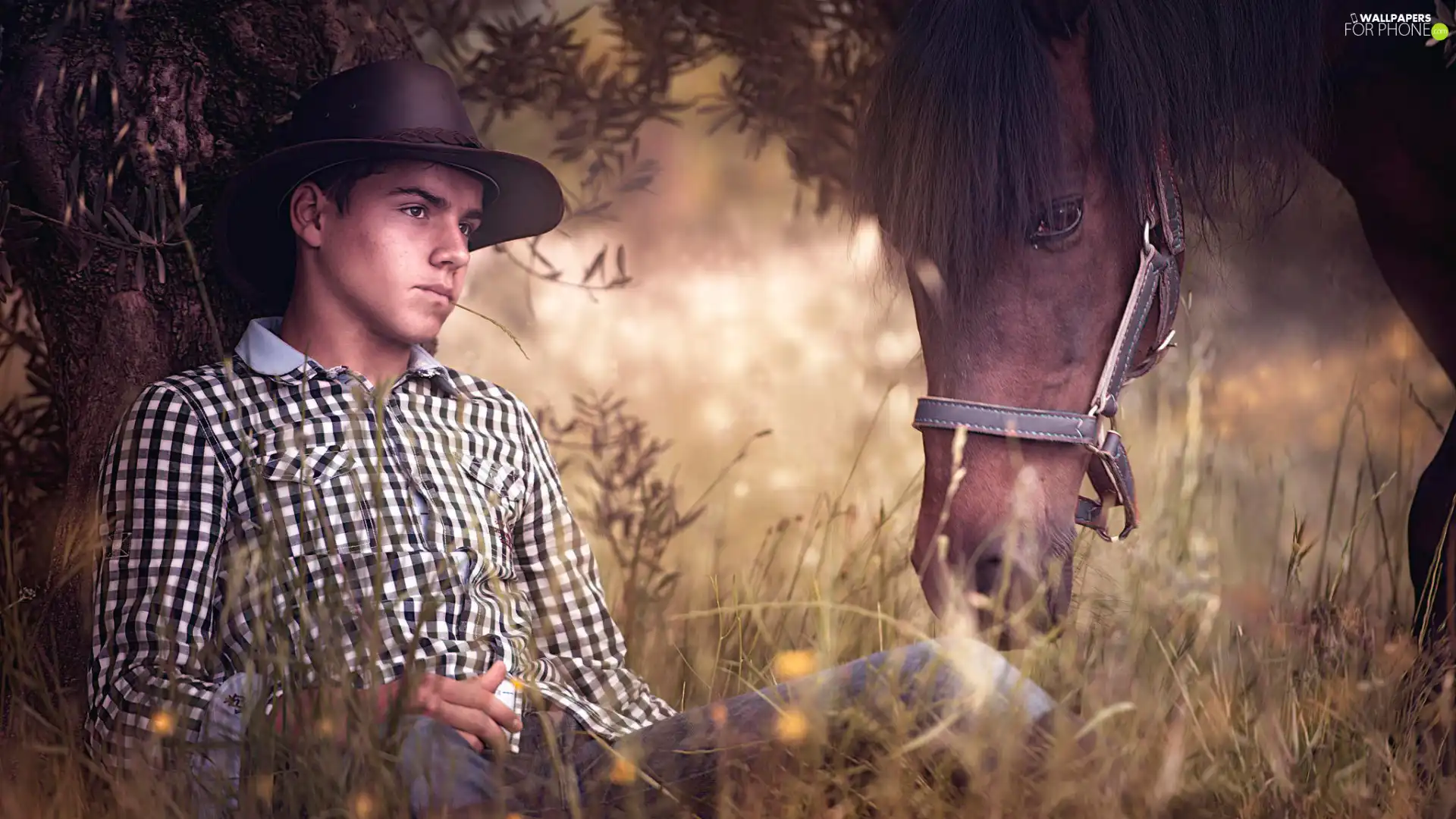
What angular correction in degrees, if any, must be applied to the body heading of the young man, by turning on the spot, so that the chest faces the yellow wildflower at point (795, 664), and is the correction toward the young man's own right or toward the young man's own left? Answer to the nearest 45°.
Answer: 0° — they already face it

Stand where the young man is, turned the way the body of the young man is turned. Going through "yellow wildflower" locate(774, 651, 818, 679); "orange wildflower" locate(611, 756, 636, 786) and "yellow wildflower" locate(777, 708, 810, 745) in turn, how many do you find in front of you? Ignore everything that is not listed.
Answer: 3

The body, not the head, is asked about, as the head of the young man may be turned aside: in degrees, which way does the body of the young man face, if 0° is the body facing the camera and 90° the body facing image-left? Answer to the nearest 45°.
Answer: approximately 315°

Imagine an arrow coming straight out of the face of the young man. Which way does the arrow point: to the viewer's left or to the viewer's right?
to the viewer's right

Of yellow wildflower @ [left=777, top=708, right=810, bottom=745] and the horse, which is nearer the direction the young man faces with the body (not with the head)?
the yellow wildflower

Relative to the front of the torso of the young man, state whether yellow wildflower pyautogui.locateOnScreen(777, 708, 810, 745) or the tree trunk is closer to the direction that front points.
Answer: the yellow wildflower

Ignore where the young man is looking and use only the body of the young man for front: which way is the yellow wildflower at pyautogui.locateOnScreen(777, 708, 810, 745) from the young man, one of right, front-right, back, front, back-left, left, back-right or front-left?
front

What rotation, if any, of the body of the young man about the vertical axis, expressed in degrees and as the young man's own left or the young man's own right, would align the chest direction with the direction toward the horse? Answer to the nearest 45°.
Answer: approximately 45° to the young man's own left

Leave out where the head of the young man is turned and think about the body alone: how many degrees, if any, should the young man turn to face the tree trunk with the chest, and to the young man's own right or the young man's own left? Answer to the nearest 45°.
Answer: approximately 180°

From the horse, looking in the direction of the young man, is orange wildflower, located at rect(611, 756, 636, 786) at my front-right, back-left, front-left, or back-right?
front-left

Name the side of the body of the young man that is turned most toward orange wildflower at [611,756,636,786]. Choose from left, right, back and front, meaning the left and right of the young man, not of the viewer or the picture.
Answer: front
